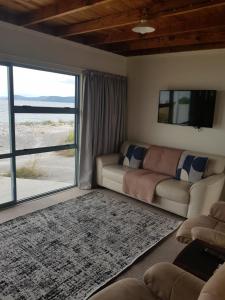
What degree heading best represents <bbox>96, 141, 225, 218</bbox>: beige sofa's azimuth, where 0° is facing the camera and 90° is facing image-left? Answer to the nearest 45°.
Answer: approximately 45°

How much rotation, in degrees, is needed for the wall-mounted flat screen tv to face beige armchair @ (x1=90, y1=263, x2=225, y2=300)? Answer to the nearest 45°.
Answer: approximately 45° to its left

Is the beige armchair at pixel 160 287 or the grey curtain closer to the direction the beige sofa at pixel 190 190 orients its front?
the beige armchair

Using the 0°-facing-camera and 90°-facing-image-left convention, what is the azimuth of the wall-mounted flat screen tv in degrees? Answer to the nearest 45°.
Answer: approximately 45°
